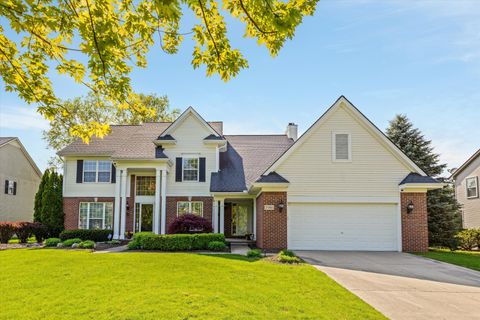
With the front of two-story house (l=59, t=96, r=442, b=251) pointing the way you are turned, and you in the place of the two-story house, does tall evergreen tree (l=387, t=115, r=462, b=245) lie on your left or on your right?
on your left

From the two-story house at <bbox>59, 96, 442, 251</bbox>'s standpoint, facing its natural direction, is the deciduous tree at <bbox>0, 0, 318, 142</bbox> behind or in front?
in front

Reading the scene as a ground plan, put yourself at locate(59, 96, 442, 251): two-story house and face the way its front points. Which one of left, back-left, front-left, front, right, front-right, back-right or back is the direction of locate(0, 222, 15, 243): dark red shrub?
right

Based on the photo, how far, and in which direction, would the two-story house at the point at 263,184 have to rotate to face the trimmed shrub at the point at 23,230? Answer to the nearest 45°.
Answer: approximately 90° to its right

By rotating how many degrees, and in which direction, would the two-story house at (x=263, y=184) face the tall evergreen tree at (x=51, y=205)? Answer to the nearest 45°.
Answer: approximately 90° to its right

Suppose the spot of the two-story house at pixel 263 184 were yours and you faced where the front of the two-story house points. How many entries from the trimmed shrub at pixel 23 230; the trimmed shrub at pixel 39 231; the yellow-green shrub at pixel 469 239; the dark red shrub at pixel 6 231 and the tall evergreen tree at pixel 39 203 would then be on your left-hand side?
1

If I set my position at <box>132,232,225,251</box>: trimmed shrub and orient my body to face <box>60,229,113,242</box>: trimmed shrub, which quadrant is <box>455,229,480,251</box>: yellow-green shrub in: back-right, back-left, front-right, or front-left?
back-right

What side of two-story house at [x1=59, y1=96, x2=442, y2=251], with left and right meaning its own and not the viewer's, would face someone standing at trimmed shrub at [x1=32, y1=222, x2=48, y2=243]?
right

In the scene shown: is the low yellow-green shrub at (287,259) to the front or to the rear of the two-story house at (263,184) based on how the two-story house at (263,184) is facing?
to the front

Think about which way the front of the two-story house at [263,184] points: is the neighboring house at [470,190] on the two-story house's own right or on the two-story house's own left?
on the two-story house's own left

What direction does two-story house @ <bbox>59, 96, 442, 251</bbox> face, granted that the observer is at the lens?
facing the viewer

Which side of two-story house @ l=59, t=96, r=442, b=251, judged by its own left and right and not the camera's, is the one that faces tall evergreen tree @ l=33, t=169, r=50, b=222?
right
